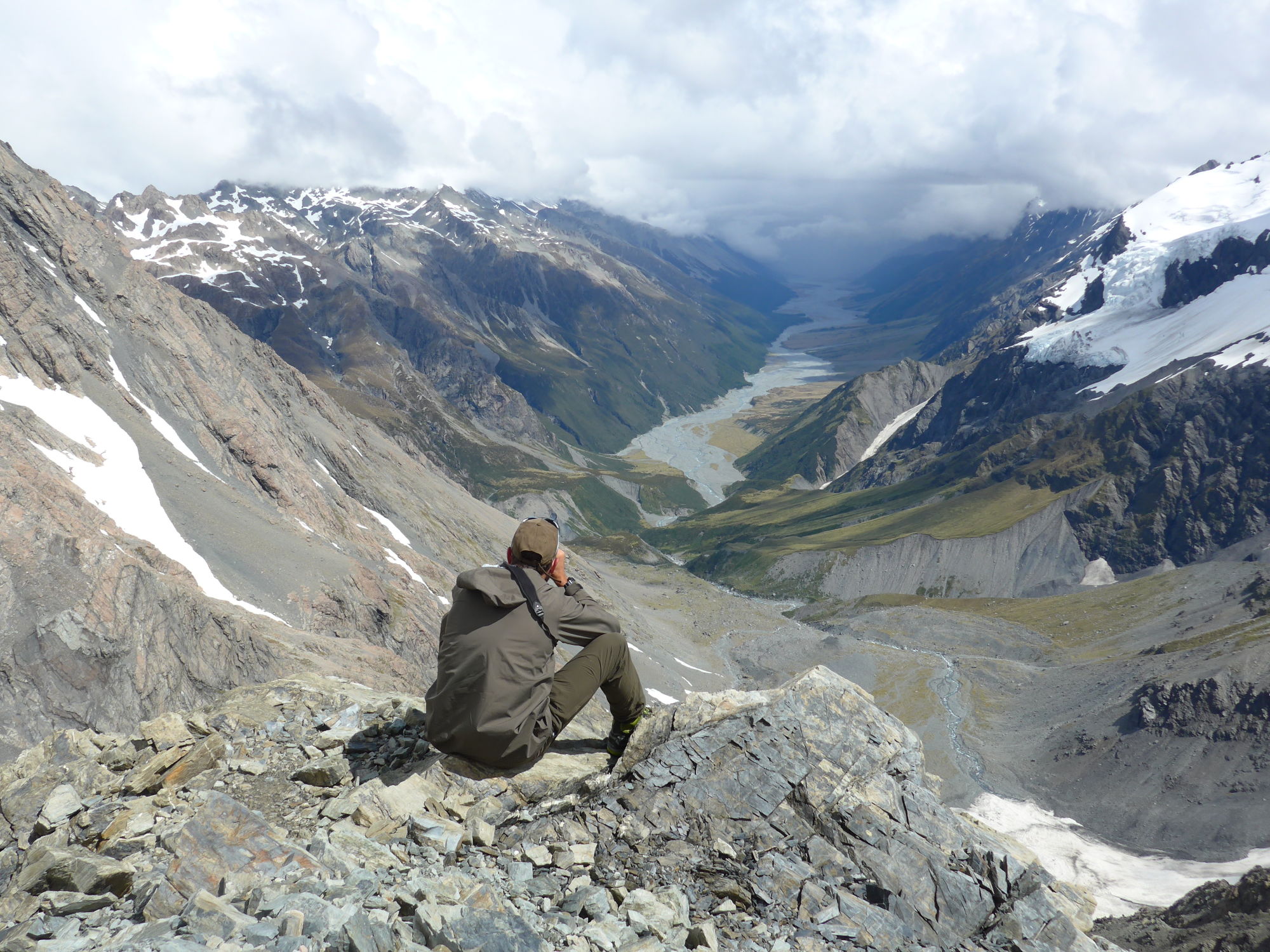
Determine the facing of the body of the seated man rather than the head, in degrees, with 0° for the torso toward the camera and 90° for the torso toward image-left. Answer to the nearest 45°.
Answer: approximately 225°
